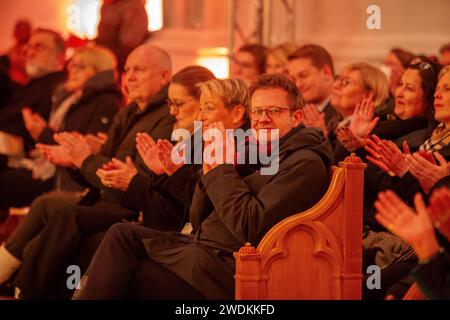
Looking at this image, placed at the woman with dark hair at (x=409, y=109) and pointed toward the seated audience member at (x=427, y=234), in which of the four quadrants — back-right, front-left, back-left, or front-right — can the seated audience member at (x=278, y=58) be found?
back-right

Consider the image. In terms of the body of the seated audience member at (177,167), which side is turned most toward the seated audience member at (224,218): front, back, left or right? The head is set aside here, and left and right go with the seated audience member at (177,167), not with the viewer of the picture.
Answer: left

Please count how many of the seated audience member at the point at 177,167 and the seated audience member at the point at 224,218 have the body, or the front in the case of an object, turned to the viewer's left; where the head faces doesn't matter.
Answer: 2

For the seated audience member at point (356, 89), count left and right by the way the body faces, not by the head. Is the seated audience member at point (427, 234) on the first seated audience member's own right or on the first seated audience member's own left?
on the first seated audience member's own left

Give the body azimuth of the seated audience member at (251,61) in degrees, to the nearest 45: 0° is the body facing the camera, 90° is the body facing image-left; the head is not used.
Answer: approximately 45°

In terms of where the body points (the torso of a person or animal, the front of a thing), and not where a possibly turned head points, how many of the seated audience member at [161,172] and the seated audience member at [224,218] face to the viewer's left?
2

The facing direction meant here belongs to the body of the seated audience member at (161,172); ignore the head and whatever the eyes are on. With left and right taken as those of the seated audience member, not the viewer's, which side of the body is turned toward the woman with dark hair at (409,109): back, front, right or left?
back

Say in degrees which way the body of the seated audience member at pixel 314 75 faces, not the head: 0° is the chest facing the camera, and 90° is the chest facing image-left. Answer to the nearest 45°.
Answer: approximately 45°

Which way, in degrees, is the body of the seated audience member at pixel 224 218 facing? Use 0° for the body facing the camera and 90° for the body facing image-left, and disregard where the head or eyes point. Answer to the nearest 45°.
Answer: approximately 90°

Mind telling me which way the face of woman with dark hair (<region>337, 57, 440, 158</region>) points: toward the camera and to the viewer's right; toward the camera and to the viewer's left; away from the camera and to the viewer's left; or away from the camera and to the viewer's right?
toward the camera and to the viewer's left

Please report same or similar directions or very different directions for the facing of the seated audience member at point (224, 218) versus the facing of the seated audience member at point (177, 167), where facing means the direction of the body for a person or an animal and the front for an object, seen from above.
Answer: same or similar directions

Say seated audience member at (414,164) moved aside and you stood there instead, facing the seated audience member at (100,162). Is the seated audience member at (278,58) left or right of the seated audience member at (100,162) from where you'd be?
right

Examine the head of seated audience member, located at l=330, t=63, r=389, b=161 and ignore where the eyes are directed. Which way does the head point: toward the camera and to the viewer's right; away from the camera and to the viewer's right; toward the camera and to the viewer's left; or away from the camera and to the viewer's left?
toward the camera and to the viewer's left

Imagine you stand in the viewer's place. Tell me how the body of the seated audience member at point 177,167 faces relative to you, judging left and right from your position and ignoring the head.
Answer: facing to the left of the viewer

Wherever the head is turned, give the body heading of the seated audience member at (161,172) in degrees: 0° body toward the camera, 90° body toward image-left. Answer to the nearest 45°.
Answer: approximately 90°
